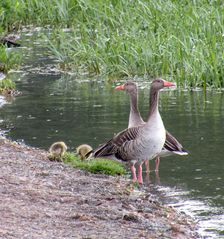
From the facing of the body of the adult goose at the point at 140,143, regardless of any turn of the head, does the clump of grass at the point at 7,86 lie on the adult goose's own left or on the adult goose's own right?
on the adult goose's own left

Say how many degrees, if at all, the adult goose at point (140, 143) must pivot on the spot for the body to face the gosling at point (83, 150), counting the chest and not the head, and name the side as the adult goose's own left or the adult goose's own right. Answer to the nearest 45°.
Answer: approximately 135° to the adult goose's own left

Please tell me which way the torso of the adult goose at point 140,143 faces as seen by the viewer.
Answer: to the viewer's right
